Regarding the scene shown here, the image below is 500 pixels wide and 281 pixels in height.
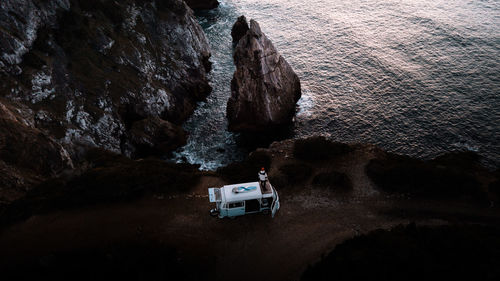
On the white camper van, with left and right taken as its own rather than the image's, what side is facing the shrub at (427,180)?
front

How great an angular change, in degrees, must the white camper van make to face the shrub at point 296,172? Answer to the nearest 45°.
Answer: approximately 45° to its left

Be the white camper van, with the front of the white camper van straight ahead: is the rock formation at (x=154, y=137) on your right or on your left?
on your left

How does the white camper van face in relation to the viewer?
to the viewer's right

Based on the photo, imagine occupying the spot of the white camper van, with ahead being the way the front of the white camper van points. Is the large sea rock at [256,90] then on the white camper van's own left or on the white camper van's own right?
on the white camper van's own left

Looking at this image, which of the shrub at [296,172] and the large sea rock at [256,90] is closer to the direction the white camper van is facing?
the shrub

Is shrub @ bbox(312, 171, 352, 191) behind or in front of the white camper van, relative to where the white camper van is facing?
in front
